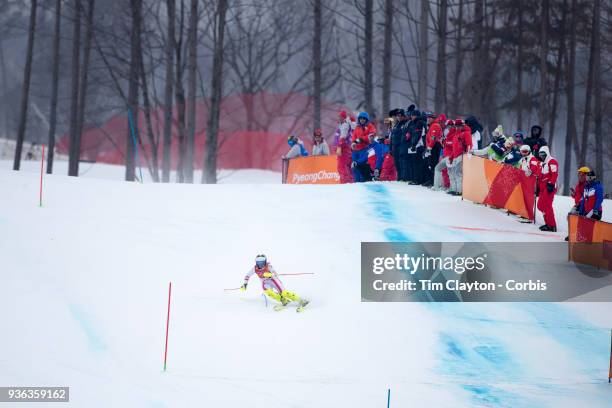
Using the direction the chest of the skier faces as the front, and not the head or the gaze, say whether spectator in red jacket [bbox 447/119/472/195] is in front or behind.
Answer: behind

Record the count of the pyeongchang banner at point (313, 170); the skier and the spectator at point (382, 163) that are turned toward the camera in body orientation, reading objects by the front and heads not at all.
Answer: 3

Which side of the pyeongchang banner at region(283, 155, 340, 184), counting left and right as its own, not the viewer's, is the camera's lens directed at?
front

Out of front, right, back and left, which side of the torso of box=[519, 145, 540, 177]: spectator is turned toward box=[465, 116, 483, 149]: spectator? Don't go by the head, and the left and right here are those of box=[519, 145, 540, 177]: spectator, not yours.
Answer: right

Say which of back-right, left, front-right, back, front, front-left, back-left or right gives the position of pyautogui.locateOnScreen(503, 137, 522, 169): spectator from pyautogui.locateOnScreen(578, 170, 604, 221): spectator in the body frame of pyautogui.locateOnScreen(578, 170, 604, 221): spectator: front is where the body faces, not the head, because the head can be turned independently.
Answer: right

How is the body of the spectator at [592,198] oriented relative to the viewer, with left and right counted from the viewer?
facing the viewer and to the left of the viewer
